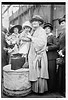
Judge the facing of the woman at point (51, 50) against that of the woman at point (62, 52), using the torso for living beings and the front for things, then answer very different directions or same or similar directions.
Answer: same or similar directions

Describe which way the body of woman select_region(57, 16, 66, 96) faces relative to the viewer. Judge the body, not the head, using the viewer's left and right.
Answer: facing the viewer and to the left of the viewer

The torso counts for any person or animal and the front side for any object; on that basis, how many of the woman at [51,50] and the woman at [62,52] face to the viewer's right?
0
